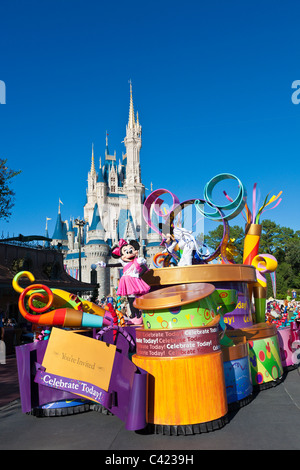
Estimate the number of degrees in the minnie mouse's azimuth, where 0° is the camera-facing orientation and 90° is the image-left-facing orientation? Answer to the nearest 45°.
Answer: approximately 0°

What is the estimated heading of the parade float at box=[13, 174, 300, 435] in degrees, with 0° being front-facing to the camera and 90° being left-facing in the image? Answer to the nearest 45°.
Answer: approximately 45°
